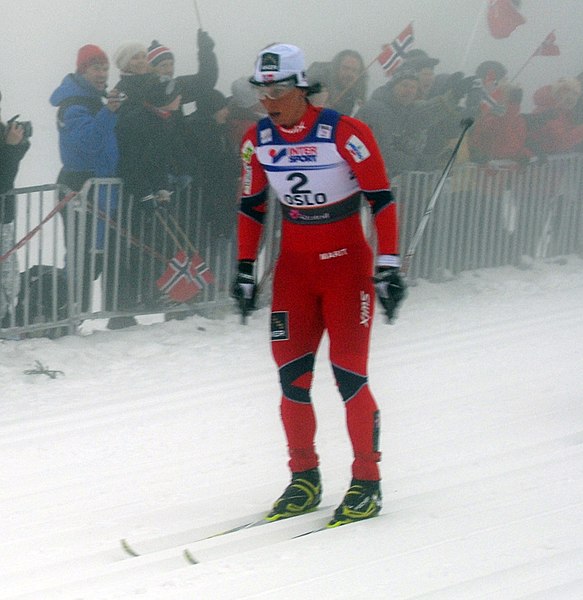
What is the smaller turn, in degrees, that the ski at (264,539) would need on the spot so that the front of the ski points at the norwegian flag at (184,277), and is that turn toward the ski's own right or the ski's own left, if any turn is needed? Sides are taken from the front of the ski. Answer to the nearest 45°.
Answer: approximately 135° to the ski's own right

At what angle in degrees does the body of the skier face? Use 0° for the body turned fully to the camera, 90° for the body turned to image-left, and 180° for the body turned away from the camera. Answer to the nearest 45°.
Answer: approximately 45°

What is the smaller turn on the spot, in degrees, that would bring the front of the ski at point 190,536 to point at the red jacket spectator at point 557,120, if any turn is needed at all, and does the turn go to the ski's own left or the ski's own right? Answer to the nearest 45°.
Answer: approximately 180°

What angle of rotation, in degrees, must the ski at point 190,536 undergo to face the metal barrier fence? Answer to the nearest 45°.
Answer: approximately 135° to its right

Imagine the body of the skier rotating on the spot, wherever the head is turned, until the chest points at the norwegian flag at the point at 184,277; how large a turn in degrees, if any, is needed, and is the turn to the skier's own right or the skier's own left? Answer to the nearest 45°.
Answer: approximately 135° to the skier's own right

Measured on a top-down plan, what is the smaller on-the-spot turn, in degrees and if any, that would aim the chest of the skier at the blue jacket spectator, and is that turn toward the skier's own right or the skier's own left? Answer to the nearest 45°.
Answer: approximately 90° to the skier's own right

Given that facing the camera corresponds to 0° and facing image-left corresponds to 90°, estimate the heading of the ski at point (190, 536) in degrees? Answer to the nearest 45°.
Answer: approximately 45°
